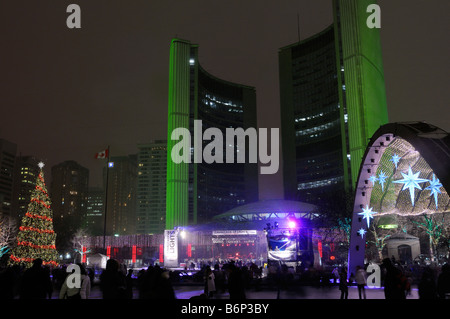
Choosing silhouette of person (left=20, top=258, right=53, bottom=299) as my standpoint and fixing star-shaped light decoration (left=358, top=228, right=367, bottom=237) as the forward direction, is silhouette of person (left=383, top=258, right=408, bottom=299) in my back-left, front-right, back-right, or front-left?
front-right

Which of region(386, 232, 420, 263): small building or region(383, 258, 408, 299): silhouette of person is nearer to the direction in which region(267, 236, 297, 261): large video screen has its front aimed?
the silhouette of person

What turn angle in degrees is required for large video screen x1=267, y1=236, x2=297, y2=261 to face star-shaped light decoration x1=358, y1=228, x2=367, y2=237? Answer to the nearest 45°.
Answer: approximately 45° to its left

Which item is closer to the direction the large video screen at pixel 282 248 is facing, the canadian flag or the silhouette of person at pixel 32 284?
the silhouette of person

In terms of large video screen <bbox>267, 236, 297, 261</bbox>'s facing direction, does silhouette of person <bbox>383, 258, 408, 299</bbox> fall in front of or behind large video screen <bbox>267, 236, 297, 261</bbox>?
in front

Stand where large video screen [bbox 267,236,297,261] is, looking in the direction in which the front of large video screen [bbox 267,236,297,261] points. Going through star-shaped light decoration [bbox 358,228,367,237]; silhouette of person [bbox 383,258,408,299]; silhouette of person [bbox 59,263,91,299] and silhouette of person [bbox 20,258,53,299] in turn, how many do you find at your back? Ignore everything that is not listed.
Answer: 0

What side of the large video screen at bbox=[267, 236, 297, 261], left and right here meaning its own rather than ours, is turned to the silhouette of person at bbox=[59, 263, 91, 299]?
front

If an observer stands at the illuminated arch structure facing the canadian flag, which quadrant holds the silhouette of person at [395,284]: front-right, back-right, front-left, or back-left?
back-left

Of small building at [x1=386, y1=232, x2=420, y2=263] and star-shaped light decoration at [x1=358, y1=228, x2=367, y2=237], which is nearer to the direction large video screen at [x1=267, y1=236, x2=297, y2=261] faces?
the star-shaped light decoration

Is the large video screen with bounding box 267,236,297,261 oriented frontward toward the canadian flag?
no

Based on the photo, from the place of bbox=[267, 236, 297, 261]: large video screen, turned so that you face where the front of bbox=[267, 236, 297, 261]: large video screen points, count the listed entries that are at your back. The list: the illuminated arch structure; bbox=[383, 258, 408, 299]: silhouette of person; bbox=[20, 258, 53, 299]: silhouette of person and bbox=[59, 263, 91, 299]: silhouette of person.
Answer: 0

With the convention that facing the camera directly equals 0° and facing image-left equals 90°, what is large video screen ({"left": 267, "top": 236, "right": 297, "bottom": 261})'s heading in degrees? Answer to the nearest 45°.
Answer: approximately 0°

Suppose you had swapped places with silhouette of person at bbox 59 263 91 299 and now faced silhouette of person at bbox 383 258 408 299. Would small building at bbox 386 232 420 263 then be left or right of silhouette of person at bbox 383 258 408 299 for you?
left

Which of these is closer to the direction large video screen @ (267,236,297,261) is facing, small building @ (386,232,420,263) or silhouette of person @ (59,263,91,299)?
the silhouette of person

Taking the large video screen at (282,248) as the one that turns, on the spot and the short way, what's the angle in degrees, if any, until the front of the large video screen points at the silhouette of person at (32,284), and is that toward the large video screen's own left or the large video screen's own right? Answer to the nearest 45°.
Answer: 0° — it already faces them

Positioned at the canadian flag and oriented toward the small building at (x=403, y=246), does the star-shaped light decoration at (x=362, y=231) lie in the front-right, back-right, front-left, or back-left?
front-right
